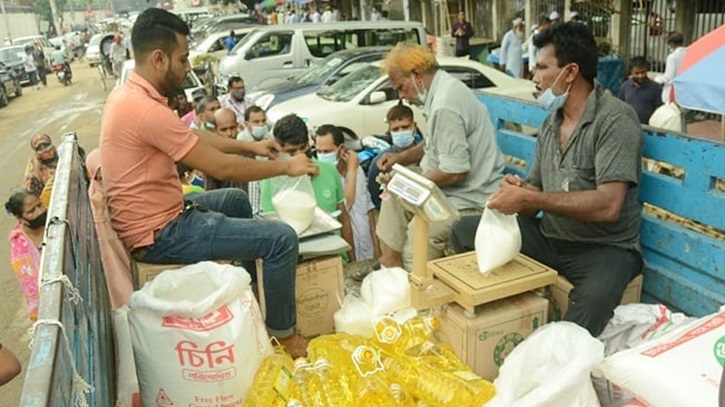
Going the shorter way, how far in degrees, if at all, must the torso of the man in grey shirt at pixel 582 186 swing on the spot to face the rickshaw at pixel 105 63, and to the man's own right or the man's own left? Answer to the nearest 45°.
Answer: approximately 90° to the man's own right

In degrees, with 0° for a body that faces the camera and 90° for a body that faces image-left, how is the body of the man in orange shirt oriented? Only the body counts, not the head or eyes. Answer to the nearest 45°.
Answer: approximately 270°

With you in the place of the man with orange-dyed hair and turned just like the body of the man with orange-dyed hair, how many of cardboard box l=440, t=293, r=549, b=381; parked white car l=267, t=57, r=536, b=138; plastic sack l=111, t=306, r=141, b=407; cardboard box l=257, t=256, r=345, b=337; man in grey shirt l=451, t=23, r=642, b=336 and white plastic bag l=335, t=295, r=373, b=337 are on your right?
1

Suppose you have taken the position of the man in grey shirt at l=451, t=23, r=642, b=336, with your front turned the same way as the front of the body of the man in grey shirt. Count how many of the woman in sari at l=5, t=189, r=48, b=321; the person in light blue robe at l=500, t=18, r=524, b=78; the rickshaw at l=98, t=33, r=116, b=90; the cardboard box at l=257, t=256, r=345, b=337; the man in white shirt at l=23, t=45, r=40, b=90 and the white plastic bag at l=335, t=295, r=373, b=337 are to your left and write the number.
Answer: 0

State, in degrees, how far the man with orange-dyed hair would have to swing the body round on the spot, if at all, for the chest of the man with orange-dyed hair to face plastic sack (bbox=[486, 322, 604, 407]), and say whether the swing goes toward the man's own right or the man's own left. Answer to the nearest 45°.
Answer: approximately 90° to the man's own left

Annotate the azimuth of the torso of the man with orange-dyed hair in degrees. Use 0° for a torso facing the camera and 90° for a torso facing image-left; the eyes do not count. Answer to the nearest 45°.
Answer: approximately 90°

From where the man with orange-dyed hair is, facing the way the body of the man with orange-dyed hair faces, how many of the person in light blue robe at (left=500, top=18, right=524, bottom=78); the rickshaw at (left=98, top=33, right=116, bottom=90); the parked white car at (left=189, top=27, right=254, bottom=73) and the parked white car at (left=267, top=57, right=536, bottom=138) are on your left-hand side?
0

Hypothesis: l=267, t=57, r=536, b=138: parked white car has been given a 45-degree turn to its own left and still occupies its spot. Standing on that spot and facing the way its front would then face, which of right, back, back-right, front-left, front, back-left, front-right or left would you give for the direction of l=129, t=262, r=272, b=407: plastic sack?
front

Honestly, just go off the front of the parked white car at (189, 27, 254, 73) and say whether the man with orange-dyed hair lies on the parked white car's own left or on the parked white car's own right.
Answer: on the parked white car's own left

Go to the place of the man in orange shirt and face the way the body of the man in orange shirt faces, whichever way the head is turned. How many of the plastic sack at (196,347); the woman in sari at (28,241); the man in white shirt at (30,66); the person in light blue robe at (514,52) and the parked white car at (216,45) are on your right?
1

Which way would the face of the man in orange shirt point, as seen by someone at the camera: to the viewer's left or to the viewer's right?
to the viewer's right

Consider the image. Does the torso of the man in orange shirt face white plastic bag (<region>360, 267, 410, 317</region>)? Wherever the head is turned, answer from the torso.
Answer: yes

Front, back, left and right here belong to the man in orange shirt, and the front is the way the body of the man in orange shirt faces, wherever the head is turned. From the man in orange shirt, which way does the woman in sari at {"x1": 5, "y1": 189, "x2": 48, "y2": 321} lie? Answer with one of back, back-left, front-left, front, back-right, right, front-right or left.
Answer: back-left

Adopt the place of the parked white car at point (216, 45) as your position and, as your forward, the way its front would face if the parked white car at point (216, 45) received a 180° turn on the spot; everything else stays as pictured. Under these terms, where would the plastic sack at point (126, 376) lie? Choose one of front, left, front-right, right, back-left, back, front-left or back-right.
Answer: back-right

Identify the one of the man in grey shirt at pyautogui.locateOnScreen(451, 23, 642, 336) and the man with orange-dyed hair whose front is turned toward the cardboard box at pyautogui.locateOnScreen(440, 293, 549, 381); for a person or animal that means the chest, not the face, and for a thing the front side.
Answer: the man in grey shirt
